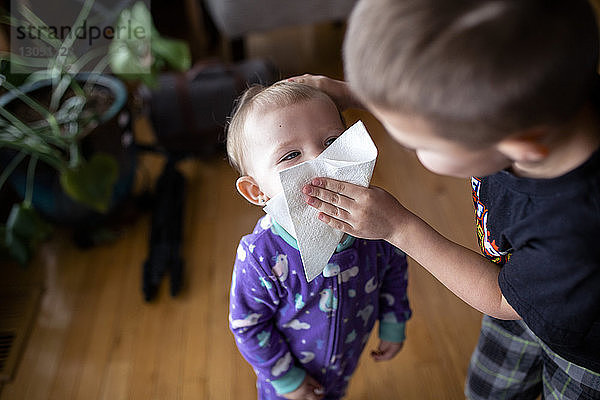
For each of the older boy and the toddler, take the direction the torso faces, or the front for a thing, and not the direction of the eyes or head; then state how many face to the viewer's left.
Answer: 1

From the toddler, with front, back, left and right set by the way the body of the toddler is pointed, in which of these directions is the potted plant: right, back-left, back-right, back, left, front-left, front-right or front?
back

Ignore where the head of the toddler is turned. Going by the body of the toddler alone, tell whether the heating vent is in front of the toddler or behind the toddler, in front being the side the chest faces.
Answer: behind

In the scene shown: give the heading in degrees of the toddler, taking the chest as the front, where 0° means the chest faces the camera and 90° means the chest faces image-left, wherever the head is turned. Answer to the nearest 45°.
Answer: approximately 315°

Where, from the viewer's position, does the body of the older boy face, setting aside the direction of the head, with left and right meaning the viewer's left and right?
facing to the left of the viewer

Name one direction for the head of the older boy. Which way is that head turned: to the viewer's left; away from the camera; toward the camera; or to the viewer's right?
to the viewer's left

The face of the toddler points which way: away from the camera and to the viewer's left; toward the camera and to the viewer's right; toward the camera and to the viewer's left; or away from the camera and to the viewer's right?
toward the camera and to the viewer's right

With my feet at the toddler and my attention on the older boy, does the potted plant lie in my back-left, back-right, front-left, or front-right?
back-left

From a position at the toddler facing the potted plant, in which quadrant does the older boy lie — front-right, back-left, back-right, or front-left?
back-right
